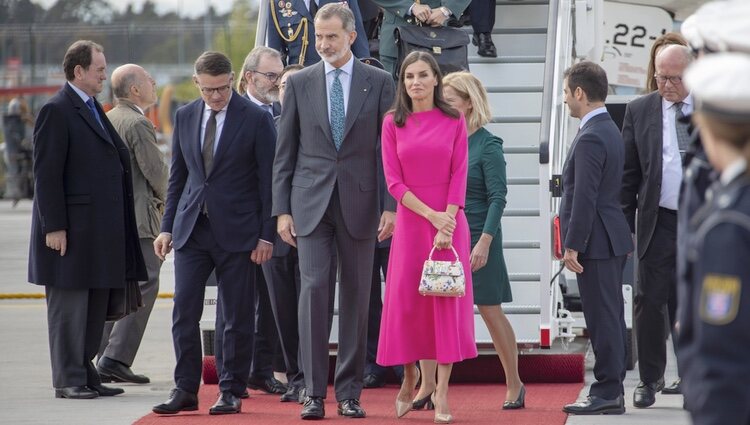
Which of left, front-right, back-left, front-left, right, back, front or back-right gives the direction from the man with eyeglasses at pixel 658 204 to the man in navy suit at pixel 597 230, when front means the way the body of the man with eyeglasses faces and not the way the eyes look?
front-right

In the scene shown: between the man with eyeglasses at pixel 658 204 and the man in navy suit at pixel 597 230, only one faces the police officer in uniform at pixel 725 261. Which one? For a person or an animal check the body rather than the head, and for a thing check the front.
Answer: the man with eyeglasses

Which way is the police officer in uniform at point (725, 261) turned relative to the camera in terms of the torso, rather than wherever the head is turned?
to the viewer's left

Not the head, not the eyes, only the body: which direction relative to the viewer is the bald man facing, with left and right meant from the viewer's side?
facing to the right of the viewer

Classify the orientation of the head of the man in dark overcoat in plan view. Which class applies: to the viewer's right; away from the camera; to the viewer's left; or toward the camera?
to the viewer's right

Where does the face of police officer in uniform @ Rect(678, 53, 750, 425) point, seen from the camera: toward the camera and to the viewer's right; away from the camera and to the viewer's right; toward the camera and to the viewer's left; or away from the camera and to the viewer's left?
away from the camera and to the viewer's left

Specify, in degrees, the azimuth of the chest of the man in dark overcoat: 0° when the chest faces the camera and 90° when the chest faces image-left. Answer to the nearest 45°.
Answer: approximately 315°

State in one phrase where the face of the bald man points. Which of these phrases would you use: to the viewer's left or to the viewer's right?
to the viewer's right

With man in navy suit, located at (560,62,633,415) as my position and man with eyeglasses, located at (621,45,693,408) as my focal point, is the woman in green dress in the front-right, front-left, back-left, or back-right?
back-left
